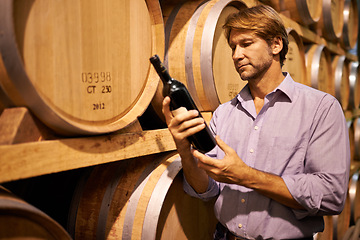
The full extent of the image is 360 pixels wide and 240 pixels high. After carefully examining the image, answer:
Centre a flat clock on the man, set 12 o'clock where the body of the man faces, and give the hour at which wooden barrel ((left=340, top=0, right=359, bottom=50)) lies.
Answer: The wooden barrel is roughly at 5 o'clock from the man.

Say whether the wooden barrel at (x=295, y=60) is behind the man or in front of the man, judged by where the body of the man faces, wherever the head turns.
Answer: behind

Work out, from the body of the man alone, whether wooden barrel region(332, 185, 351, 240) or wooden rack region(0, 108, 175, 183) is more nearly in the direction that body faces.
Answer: the wooden rack

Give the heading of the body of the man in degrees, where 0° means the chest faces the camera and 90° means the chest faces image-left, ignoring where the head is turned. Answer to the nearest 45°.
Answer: approximately 45°

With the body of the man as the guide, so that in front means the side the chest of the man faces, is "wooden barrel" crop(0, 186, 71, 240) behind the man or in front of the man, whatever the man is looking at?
in front

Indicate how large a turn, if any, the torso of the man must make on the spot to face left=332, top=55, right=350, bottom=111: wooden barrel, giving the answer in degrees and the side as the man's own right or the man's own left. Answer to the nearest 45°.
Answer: approximately 135° to the man's own right
